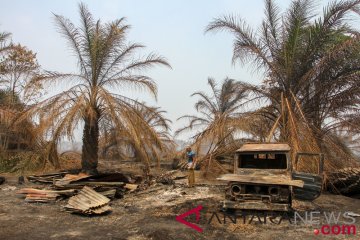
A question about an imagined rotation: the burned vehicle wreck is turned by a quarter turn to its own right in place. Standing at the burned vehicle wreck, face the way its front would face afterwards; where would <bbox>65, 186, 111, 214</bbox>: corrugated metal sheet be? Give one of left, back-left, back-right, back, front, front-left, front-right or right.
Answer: front

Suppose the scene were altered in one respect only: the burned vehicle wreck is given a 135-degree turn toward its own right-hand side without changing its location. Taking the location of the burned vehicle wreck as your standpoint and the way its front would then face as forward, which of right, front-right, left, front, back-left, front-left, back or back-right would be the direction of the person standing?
front

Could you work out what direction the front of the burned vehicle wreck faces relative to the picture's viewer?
facing the viewer

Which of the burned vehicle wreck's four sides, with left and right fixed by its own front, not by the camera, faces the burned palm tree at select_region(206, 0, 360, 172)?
back
